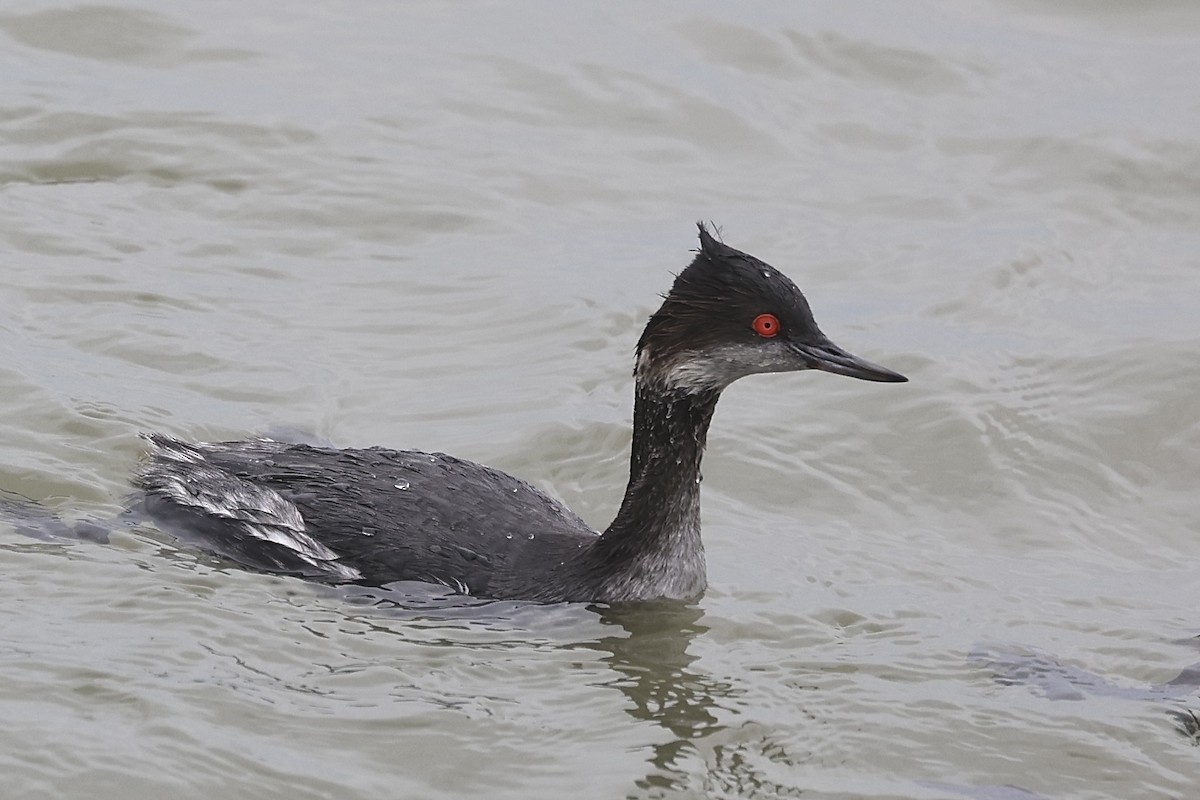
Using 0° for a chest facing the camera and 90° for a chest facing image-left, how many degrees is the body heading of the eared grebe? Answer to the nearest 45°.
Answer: approximately 270°
